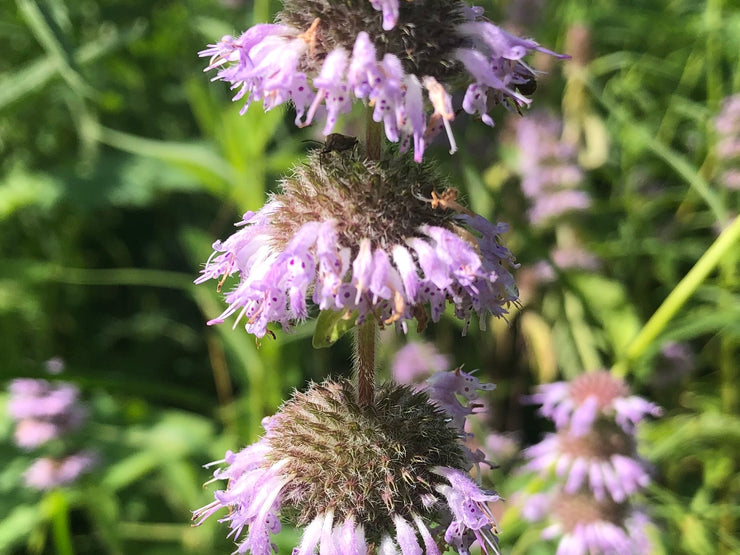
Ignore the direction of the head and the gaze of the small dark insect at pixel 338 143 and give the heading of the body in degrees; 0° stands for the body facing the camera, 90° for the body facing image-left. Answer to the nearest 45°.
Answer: approximately 90°

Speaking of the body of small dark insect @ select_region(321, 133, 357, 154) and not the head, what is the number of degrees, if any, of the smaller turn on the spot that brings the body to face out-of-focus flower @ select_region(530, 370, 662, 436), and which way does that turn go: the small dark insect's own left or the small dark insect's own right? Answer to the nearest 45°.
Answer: approximately 90° to the small dark insect's own right

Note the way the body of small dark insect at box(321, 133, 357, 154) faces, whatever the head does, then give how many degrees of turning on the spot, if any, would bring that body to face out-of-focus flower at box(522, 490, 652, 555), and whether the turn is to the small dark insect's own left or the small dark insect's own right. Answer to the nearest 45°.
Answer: approximately 90° to the small dark insect's own right

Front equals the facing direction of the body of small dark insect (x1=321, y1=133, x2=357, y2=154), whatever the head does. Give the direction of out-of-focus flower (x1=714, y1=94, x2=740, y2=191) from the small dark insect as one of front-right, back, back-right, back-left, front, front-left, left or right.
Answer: back-right

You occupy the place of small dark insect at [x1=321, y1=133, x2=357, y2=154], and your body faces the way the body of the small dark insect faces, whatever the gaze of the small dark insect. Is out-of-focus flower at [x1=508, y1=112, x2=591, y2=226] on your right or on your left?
on your right

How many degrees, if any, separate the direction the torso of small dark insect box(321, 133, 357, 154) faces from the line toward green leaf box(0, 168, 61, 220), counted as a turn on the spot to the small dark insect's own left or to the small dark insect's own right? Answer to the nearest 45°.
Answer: approximately 45° to the small dark insect's own right

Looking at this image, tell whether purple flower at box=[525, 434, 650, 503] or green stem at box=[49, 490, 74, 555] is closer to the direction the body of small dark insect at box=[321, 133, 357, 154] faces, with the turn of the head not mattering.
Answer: the green stem

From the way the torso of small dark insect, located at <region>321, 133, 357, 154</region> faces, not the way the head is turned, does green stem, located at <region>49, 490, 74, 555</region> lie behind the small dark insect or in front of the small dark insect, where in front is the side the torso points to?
in front

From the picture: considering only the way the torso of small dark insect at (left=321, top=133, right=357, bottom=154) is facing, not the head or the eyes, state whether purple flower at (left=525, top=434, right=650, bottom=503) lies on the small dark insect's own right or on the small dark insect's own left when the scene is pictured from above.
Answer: on the small dark insect's own right

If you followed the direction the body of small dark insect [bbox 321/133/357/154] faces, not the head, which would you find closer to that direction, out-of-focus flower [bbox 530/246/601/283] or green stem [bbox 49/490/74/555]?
the green stem

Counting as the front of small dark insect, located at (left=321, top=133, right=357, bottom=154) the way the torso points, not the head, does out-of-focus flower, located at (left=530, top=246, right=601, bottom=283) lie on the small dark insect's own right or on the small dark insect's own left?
on the small dark insect's own right
